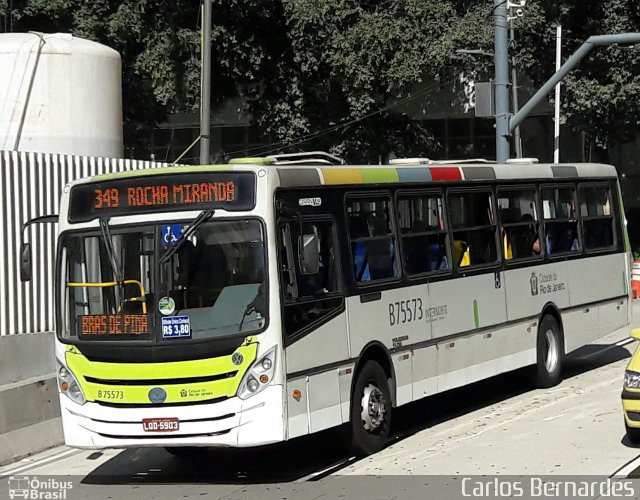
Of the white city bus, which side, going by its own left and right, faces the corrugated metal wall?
right

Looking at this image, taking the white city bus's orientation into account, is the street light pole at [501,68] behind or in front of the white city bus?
behind

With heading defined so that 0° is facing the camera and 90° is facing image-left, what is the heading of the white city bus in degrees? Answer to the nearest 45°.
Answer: approximately 45°

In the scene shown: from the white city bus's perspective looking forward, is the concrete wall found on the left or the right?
on its right
